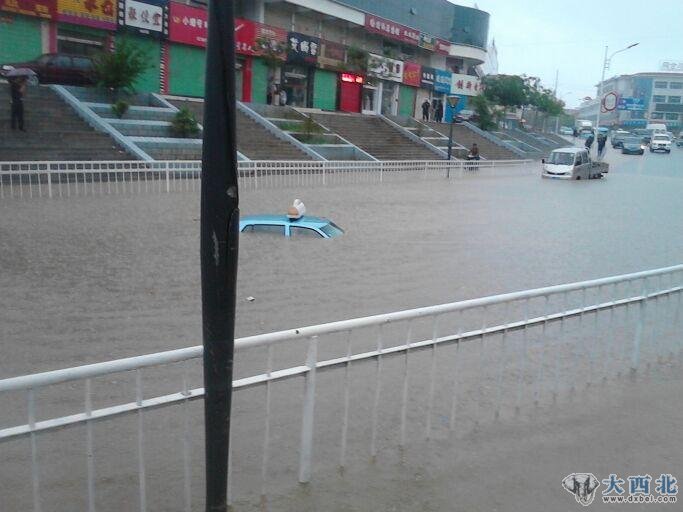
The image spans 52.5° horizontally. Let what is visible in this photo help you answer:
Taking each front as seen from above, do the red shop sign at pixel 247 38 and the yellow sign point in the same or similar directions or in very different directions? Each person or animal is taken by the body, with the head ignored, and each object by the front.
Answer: same or similar directions

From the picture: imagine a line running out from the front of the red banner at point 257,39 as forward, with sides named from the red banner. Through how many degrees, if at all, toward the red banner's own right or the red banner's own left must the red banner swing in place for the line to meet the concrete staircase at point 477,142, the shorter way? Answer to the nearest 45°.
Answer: approximately 90° to the red banner's own left

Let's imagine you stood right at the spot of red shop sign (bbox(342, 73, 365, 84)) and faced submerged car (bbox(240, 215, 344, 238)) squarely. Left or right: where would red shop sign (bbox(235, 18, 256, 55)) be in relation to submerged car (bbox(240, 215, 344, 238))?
right

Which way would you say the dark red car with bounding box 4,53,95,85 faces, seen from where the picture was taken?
facing to the left of the viewer

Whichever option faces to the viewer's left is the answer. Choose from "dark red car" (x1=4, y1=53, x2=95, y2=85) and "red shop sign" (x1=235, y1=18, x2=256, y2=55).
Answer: the dark red car

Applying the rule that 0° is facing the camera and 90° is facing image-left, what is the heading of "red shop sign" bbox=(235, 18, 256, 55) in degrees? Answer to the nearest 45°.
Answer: approximately 315°

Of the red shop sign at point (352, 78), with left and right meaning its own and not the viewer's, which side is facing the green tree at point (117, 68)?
right

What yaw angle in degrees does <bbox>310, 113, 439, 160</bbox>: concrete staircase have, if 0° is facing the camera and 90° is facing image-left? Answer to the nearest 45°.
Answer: approximately 315°

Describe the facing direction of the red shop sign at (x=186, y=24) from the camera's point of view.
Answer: facing the viewer and to the right of the viewer

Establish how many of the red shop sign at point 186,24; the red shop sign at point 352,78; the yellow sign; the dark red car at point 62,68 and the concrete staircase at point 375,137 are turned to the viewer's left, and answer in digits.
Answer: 1

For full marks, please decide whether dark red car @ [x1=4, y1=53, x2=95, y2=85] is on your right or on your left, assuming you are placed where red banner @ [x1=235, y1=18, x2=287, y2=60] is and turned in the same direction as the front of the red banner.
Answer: on your right

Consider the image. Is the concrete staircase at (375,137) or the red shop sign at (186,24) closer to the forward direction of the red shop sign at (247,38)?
the concrete staircase

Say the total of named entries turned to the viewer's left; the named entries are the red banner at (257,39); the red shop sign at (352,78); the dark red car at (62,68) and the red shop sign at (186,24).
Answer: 1

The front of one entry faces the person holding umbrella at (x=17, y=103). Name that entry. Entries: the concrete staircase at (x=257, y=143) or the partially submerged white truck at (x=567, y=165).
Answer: the partially submerged white truck

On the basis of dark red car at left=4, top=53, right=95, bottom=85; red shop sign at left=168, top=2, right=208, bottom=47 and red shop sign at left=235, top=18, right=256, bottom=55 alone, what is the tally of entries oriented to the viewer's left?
1
